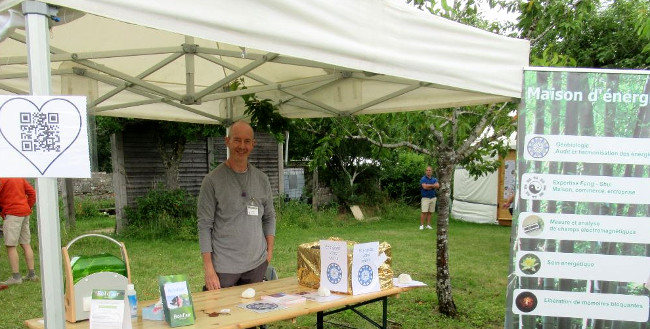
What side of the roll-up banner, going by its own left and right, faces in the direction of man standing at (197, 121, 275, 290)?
right

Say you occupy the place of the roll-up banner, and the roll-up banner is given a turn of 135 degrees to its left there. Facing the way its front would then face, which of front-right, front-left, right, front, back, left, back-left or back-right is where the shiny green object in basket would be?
back

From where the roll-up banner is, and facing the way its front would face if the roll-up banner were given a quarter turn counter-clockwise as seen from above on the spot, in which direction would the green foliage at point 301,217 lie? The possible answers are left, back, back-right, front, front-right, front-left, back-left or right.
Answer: back-left

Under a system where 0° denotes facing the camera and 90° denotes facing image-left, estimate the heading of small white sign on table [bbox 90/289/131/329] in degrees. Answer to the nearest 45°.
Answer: approximately 0°

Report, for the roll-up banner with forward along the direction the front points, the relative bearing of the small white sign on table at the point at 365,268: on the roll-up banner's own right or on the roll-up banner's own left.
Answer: on the roll-up banner's own right

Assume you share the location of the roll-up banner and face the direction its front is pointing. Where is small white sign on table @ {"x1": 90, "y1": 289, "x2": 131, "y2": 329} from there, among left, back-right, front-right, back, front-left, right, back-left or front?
front-right

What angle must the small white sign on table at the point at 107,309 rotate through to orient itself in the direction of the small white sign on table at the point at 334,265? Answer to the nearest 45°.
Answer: approximately 90° to its left

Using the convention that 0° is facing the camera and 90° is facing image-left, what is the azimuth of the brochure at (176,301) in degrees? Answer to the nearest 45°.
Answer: approximately 0°
